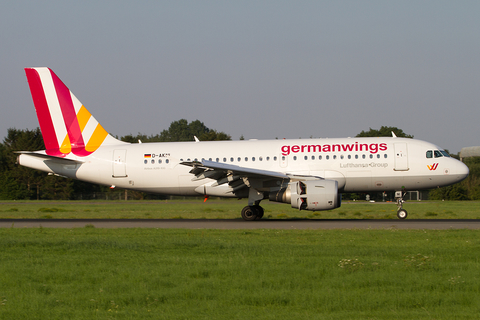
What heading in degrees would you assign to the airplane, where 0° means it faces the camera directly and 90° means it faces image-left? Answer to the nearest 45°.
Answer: approximately 270°
